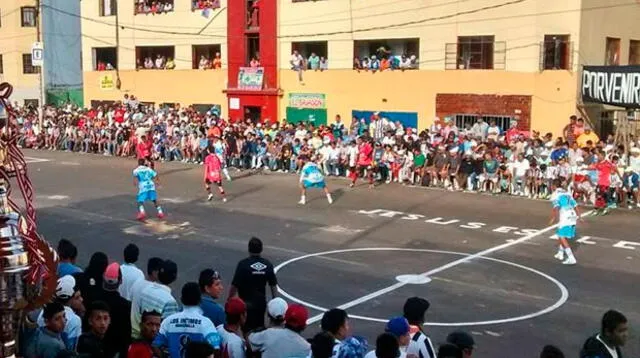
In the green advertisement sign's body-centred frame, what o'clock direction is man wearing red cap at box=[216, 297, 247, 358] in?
The man wearing red cap is roughly at 12 o'clock from the green advertisement sign.

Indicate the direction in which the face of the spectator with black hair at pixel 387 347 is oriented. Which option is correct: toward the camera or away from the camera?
away from the camera

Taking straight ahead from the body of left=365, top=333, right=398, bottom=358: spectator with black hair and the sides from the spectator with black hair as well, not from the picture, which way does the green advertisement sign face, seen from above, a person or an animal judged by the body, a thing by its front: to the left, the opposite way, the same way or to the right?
the opposite way

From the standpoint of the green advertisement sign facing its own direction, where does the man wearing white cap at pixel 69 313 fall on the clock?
The man wearing white cap is roughly at 12 o'clock from the green advertisement sign.

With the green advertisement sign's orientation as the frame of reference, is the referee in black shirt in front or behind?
in front

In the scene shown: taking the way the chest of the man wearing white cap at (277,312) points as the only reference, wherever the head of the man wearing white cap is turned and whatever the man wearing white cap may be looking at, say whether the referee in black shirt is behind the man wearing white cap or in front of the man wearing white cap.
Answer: in front

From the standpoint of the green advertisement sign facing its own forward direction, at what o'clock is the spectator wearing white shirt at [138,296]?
The spectator wearing white shirt is roughly at 12 o'clock from the green advertisement sign.

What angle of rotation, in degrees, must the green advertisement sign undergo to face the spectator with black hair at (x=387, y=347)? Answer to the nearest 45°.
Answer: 0° — it already faces them

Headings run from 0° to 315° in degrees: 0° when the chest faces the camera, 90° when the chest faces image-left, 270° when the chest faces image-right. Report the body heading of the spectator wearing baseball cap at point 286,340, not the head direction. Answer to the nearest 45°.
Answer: approximately 225°

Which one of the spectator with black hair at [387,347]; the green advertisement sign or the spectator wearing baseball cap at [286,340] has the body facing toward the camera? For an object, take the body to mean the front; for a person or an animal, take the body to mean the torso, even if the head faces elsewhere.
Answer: the green advertisement sign

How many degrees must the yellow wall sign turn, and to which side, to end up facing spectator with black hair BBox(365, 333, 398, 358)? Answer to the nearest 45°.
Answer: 0° — it already faces them

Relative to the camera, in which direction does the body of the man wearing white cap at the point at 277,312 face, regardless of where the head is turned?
away from the camera

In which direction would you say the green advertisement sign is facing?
toward the camera

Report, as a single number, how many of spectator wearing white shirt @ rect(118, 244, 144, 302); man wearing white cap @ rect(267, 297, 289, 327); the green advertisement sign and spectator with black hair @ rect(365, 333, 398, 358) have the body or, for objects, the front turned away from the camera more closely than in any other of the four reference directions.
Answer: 3

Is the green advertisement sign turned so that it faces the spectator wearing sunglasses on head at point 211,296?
yes

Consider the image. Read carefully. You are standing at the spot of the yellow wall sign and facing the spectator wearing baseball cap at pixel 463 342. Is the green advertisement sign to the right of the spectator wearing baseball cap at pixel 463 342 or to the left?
left

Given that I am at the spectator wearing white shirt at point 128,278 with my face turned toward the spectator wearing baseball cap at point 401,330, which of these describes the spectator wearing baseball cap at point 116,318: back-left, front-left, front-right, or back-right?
front-right

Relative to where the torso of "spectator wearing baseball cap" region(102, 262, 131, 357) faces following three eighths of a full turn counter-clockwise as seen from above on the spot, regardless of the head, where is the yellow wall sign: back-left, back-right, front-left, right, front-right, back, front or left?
back-right

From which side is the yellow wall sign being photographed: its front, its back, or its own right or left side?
front

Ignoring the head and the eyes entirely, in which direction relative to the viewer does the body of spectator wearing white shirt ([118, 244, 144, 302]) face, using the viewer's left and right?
facing away from the viewer
